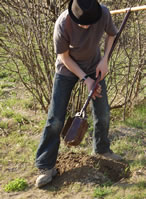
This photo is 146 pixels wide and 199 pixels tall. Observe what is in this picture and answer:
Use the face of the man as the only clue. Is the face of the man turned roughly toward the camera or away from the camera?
toward the camera

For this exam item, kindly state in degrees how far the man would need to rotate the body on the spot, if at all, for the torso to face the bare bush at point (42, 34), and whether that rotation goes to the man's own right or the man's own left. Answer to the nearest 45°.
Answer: approximately 180°

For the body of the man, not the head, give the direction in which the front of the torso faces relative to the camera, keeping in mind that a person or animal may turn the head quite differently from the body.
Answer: toward the camera
